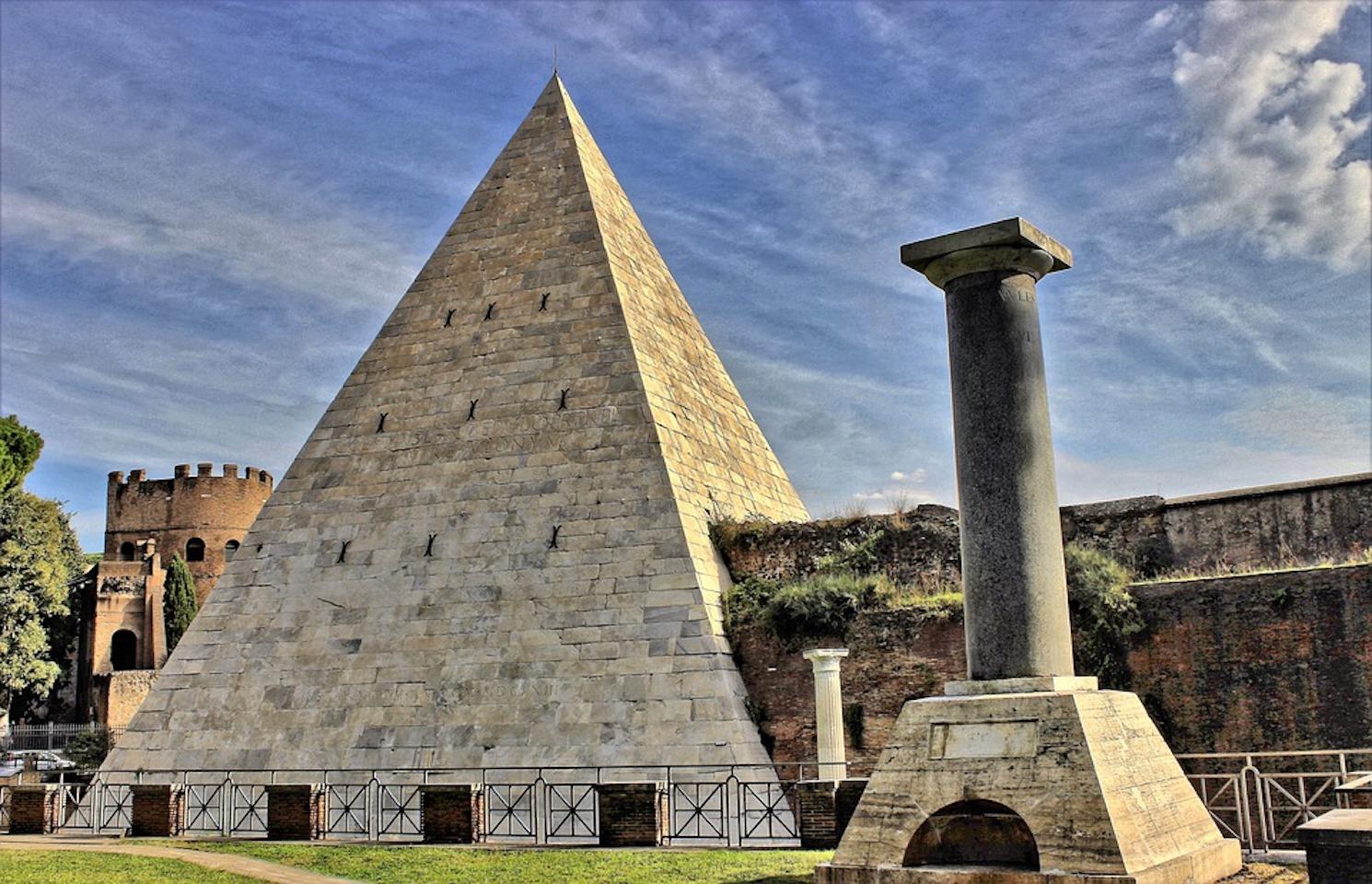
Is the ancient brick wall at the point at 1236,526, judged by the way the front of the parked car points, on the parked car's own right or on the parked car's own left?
on the parked car's own right

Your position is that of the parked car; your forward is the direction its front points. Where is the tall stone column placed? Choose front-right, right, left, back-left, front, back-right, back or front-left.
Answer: right

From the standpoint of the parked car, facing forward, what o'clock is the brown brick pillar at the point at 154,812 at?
The brown brick pillar is roughly at 3 o'clock from the parked car.

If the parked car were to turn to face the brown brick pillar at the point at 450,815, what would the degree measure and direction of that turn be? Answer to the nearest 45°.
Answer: approximately 90° to its right

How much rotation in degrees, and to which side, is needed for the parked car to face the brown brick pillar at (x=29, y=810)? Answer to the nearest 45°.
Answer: approximately 90° to its right

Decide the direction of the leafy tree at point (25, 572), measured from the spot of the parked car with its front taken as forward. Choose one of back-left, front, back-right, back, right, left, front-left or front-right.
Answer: left

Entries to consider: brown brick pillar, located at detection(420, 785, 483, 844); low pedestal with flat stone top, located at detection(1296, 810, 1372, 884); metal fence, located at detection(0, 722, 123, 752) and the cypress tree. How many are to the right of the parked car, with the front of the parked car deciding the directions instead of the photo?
2

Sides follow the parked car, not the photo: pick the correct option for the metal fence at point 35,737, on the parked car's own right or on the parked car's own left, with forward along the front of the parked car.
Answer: on the parked car's own left
